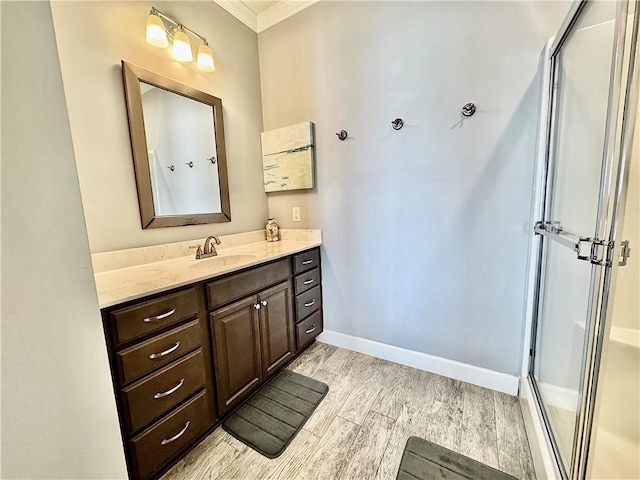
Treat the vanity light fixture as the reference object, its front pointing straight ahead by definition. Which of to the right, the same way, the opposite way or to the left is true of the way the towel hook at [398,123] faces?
to the right

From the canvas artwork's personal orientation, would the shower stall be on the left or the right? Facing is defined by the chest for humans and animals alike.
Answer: on its left

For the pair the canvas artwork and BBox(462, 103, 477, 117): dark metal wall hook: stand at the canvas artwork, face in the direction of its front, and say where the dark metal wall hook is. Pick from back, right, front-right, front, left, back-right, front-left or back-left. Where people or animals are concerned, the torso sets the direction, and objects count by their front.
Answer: left

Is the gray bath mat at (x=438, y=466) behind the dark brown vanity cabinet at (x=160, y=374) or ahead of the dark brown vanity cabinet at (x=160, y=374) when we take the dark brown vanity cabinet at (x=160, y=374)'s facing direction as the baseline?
ahead

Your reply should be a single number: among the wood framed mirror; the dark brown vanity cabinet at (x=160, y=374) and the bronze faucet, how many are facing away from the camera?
0

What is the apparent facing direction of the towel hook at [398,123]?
toward the camera

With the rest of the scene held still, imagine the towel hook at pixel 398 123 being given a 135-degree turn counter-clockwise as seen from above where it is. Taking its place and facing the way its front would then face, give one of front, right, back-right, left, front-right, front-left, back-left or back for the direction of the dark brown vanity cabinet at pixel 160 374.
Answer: back

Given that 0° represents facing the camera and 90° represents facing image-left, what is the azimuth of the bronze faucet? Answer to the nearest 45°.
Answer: approximately 315°

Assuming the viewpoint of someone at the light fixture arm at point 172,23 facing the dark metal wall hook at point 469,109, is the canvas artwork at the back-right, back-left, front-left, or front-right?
front-left

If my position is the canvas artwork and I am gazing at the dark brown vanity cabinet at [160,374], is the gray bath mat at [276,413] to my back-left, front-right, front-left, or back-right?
front-left

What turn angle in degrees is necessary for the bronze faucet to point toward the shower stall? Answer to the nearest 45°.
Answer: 0° — it already faces it

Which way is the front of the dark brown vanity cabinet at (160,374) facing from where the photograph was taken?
facing the viewer and to the right of the viewer
